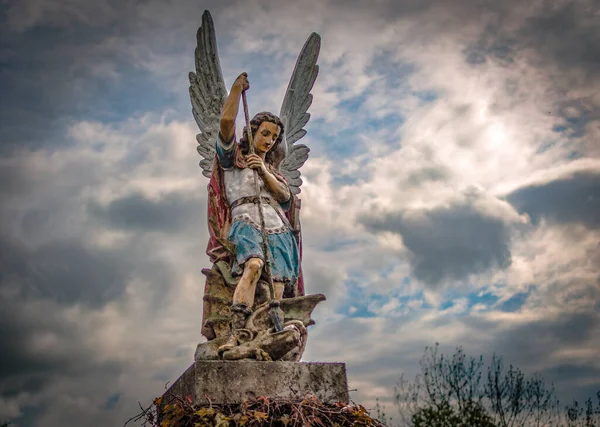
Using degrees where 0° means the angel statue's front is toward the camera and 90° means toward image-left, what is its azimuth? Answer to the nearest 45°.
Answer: approximately 0°
